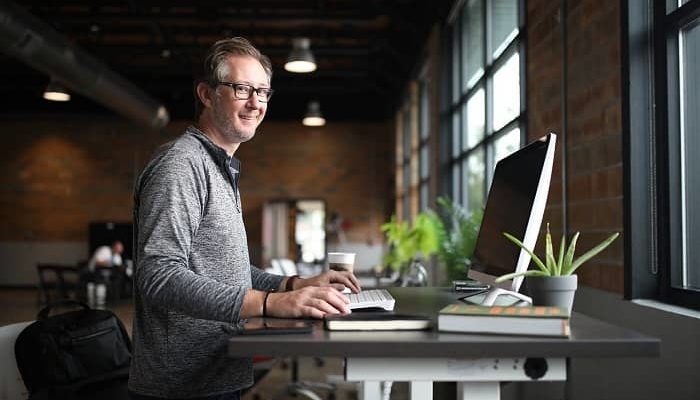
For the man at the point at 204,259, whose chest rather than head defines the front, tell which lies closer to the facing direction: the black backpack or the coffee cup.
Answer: the coffee cup

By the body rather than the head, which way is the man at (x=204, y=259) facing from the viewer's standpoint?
to the viewer's right

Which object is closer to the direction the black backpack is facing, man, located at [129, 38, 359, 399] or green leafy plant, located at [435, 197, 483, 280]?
the man

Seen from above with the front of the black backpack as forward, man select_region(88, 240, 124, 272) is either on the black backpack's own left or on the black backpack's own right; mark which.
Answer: on the black backpack's own left

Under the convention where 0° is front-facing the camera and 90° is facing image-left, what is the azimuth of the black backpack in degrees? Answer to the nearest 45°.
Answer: approximately 315°

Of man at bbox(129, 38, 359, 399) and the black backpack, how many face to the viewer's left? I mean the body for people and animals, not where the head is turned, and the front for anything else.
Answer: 0

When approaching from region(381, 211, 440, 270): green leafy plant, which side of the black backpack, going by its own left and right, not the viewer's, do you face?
left

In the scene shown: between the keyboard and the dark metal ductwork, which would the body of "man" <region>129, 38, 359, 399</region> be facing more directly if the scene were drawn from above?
the keyboard

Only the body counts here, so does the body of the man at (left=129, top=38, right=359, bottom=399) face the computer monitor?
yes

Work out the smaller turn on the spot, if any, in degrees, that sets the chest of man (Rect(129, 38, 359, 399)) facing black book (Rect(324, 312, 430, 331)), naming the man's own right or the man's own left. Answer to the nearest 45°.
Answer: approximately 45° to the man's own right

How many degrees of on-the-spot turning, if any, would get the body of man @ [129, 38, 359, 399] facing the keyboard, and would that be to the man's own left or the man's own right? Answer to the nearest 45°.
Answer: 0° — they already face it
